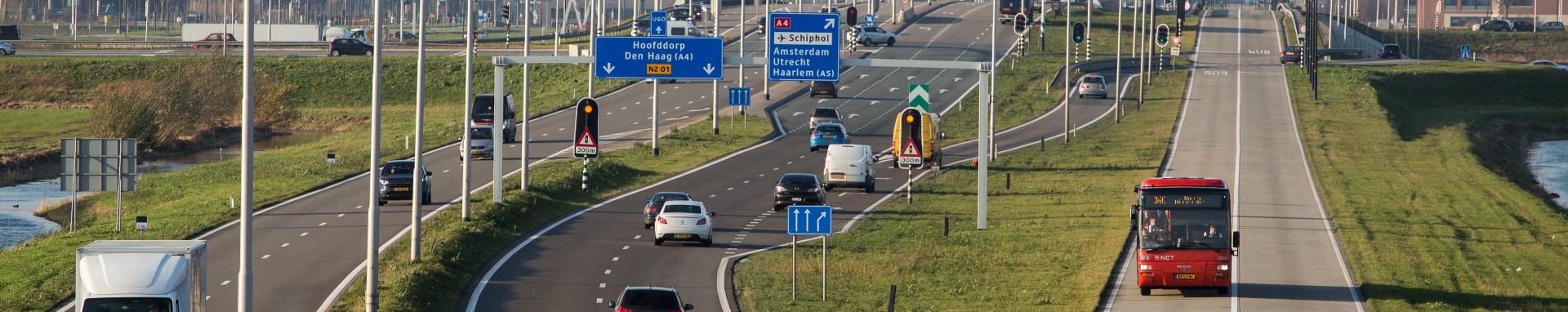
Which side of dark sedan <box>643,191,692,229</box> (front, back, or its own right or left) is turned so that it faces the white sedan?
back

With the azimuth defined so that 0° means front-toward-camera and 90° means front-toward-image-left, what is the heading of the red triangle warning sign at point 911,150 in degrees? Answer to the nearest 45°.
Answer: approximately 0°

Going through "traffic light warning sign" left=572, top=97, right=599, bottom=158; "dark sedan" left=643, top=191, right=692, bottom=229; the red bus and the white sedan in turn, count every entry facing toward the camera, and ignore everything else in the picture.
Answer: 2

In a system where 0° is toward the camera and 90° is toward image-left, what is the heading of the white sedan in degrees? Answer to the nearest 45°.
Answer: approximately 180°

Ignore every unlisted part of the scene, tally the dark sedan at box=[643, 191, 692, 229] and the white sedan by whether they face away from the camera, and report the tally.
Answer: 2

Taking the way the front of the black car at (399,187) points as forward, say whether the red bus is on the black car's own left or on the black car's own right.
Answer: on the black car's own left

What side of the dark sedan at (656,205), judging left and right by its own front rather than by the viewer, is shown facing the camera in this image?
back
